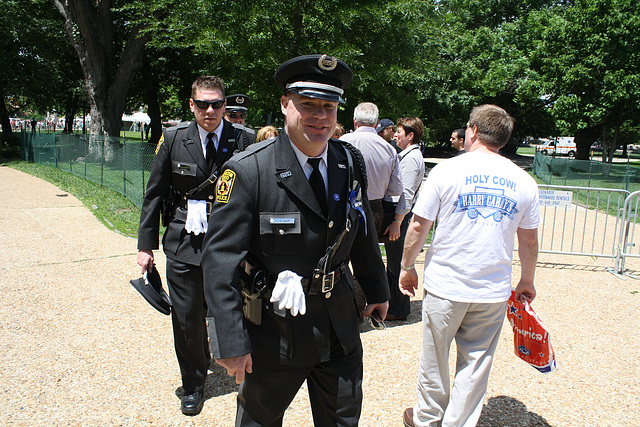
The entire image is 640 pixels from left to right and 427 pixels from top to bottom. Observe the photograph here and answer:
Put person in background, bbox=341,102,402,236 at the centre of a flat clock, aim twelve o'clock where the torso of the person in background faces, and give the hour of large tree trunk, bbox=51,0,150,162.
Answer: The large tree trunk is roughly at 11 o'clock from the person in background.

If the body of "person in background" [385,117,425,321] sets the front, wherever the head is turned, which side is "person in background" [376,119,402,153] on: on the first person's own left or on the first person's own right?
on the first person's own right

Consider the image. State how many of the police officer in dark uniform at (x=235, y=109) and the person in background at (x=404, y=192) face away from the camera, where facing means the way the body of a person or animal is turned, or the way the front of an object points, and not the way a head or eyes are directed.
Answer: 0

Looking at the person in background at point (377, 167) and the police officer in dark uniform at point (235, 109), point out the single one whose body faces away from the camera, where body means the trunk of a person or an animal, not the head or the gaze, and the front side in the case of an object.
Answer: the person in background

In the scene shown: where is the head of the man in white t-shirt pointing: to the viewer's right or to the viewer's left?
to the viewer's left

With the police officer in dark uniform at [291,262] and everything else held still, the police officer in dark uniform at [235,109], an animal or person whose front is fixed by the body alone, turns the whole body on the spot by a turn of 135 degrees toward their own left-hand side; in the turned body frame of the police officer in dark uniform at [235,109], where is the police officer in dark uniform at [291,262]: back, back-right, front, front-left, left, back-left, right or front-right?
back-right

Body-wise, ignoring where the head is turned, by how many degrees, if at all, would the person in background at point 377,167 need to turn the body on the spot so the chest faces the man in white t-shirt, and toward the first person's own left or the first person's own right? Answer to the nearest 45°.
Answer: approximately 180°

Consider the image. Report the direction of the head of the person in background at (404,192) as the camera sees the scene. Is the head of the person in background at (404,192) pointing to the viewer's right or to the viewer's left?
to the viewer's left

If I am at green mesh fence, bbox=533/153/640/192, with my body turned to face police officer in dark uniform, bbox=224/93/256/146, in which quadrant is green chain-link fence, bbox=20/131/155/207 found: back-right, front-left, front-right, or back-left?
front-right

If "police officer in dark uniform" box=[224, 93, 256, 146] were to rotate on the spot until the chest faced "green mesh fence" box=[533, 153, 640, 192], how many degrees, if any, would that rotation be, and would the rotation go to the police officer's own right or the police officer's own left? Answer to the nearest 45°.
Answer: approximately 135° to the police officer's own left

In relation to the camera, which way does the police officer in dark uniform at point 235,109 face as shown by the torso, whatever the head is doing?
toward the camera

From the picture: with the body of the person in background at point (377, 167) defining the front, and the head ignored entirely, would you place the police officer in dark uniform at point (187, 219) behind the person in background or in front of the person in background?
behind

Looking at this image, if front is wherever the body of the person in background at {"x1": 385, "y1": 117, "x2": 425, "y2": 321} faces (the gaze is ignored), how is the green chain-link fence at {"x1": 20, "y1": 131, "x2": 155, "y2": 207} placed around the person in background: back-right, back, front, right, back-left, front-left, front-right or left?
front-right
